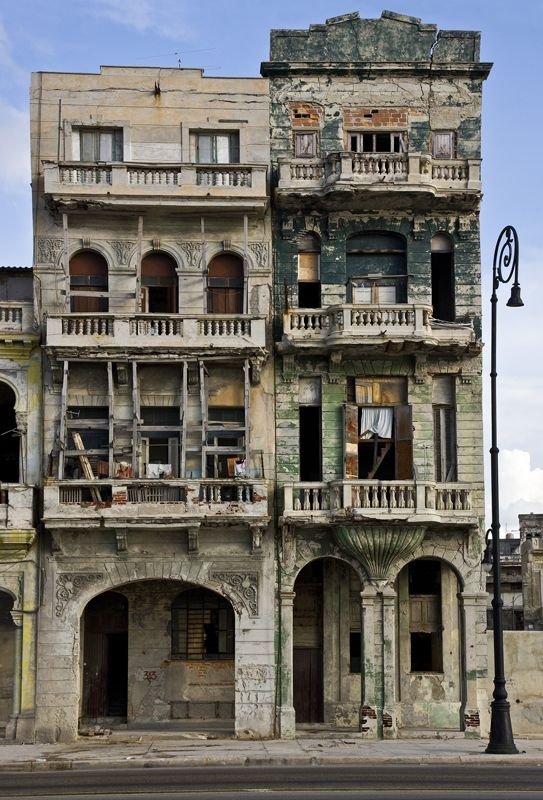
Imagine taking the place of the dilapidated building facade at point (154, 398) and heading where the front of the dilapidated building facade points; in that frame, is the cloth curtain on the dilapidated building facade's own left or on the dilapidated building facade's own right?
on the dilapidated building facade's own left

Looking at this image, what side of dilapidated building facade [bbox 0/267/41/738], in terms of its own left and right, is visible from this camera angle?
front

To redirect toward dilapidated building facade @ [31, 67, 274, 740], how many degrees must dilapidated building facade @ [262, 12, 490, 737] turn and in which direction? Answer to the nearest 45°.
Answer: approximately 90° to its right

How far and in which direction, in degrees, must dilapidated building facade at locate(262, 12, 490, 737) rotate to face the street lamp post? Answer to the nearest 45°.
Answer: approximately 45° to its left

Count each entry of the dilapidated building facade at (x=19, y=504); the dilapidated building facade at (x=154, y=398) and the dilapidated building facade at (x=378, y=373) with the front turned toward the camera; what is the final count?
3

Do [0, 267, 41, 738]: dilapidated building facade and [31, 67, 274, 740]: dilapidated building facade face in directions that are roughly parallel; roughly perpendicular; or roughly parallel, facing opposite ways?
roughly parallel

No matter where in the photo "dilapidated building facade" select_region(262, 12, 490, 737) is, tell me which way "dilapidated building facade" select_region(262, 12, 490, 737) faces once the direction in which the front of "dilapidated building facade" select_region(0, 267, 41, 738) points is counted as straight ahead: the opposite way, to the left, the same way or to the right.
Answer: the same way

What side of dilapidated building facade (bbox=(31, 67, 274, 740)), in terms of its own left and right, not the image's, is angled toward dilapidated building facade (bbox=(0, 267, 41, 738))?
right

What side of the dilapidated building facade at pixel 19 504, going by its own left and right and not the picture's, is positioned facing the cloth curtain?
left

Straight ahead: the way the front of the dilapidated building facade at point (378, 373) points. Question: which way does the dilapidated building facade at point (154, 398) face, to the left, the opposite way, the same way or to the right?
the same way

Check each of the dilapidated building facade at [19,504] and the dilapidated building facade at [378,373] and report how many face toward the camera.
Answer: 2

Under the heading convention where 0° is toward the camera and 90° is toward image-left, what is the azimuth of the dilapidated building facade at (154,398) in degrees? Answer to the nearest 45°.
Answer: approximately 0°
